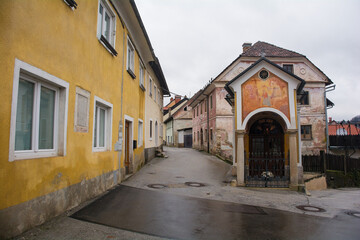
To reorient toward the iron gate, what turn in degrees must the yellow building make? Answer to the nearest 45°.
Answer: approximately 90° to its left

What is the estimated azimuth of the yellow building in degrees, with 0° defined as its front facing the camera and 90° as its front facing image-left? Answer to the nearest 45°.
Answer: approximately 315°

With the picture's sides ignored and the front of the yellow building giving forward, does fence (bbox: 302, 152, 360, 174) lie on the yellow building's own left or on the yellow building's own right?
on the yellow building's own left

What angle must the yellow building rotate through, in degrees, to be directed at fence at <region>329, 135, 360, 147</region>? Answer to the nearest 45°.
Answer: approximately 90° to its left
